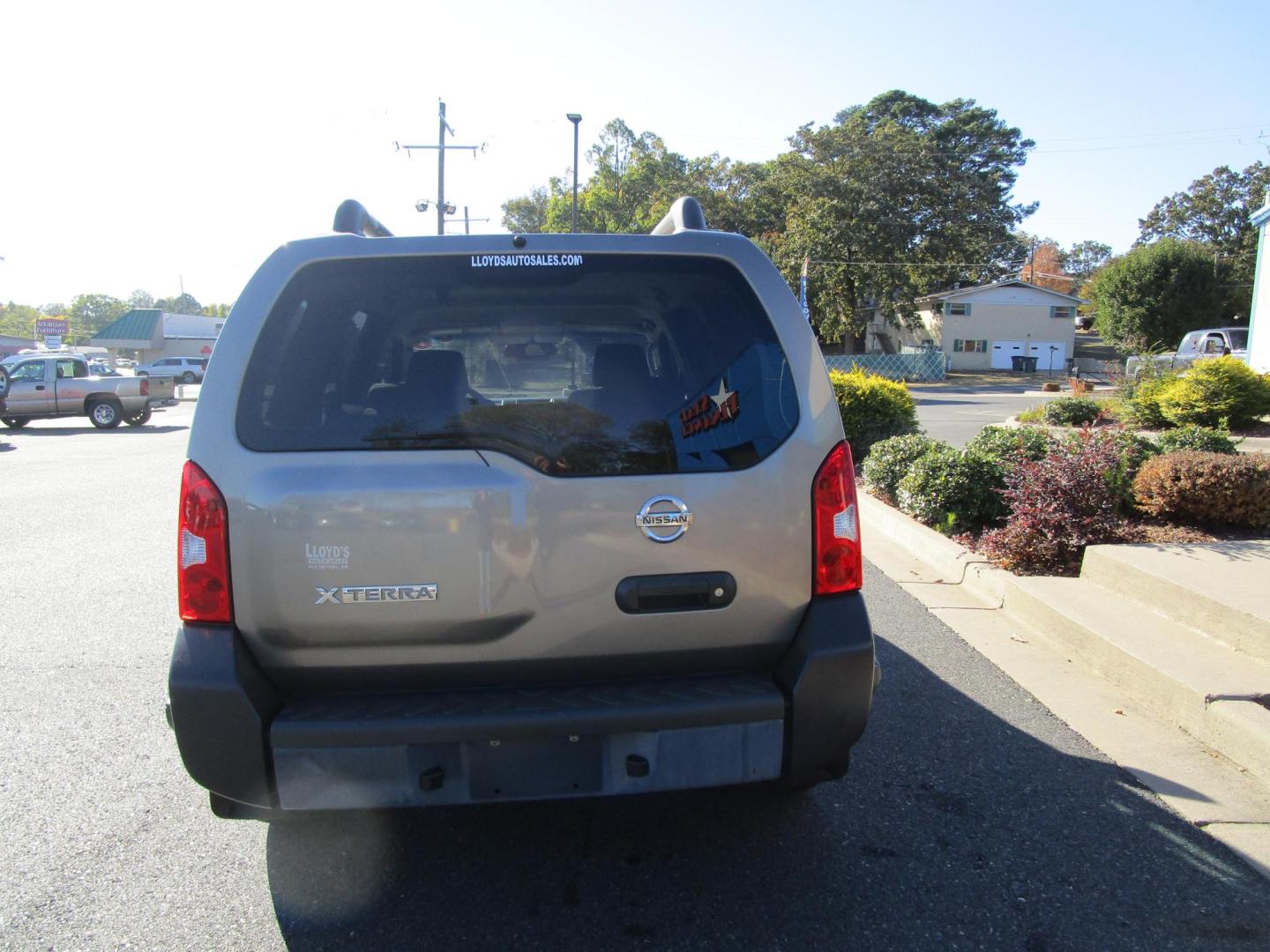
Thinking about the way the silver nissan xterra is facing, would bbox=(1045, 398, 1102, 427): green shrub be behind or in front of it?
in front

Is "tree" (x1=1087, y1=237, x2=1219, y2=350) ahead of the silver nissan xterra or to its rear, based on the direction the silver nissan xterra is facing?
ahead

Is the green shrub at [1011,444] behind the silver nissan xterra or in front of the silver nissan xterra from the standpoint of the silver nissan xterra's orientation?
in front

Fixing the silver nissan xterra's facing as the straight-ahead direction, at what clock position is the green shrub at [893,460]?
The green shrub is roughly at 1 o'clock from the silver nissan xterra.

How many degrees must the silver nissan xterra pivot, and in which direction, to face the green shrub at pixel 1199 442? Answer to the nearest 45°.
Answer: approximately 45° to its right

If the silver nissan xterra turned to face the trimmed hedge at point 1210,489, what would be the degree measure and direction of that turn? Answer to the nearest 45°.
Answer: approximately 45° to its right

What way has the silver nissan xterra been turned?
away from the camera

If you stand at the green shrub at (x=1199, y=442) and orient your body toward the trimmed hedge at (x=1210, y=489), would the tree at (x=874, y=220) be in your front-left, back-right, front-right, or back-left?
back-right

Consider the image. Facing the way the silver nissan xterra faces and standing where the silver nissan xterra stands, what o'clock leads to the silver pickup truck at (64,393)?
The silver pickup truck is roughly at 11 o'clock from the silver nissan xterra.

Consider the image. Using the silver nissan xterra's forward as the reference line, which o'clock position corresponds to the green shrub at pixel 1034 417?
The green shrub is roughly at 1 o'clock from the silver nissan xterra.
